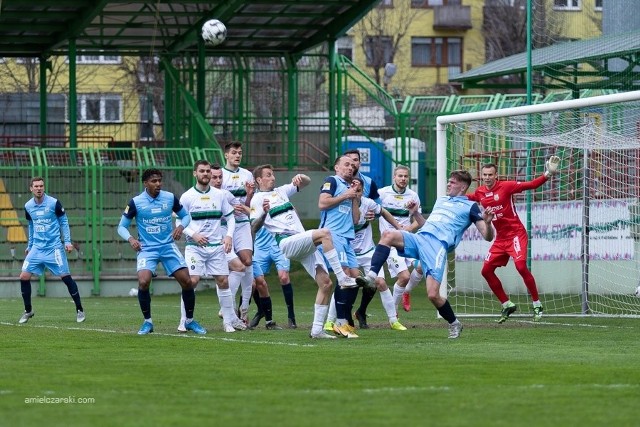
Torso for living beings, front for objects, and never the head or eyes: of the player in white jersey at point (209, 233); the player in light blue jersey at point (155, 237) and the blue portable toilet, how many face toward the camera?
3

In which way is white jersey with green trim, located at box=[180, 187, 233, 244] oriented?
toward the camera

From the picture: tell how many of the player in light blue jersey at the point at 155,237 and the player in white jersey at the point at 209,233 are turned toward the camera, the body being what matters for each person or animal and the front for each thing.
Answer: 2

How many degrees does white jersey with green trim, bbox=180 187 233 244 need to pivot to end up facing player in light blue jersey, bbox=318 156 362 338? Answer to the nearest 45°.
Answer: approximately 45° to its left

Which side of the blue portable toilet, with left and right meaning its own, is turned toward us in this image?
front

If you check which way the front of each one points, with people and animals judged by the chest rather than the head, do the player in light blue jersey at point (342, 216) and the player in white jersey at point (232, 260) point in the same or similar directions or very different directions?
same or similar directions

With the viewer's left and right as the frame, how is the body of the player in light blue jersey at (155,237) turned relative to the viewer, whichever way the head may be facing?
facing the viewer

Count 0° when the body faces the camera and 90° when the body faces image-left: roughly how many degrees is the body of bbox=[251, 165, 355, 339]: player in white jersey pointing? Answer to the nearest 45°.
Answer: approximately 315°

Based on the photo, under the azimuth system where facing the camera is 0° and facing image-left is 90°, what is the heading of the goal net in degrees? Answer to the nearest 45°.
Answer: approximately 45°

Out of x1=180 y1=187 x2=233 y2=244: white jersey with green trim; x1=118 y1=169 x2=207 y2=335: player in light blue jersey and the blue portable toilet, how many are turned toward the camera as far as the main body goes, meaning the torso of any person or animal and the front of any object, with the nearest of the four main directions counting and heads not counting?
3

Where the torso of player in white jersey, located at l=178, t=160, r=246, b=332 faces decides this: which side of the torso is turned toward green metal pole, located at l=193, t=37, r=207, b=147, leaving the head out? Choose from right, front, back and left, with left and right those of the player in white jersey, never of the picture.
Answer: back

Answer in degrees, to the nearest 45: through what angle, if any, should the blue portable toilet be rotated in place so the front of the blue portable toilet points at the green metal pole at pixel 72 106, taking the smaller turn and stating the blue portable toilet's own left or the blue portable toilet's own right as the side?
approximately 45° to the blue portable toilet's own right

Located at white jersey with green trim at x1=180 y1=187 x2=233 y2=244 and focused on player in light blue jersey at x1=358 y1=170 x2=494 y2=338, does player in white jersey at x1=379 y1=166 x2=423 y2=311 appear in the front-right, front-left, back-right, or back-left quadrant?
front-left
